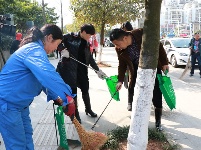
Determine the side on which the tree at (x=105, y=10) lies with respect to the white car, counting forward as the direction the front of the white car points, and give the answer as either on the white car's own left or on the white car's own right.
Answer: on the white car's own right

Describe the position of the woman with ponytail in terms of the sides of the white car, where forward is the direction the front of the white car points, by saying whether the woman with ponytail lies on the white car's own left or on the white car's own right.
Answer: on the white car's own right

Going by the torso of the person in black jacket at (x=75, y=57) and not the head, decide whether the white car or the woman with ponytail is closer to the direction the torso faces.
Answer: the woman with ponytail

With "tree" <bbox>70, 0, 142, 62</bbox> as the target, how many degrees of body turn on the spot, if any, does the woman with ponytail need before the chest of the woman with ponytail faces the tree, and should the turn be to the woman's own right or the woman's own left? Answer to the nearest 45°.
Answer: approximately 90° to the woman's own left

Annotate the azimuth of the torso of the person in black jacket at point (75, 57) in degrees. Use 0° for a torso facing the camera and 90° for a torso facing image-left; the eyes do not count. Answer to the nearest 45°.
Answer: approximately 315°
